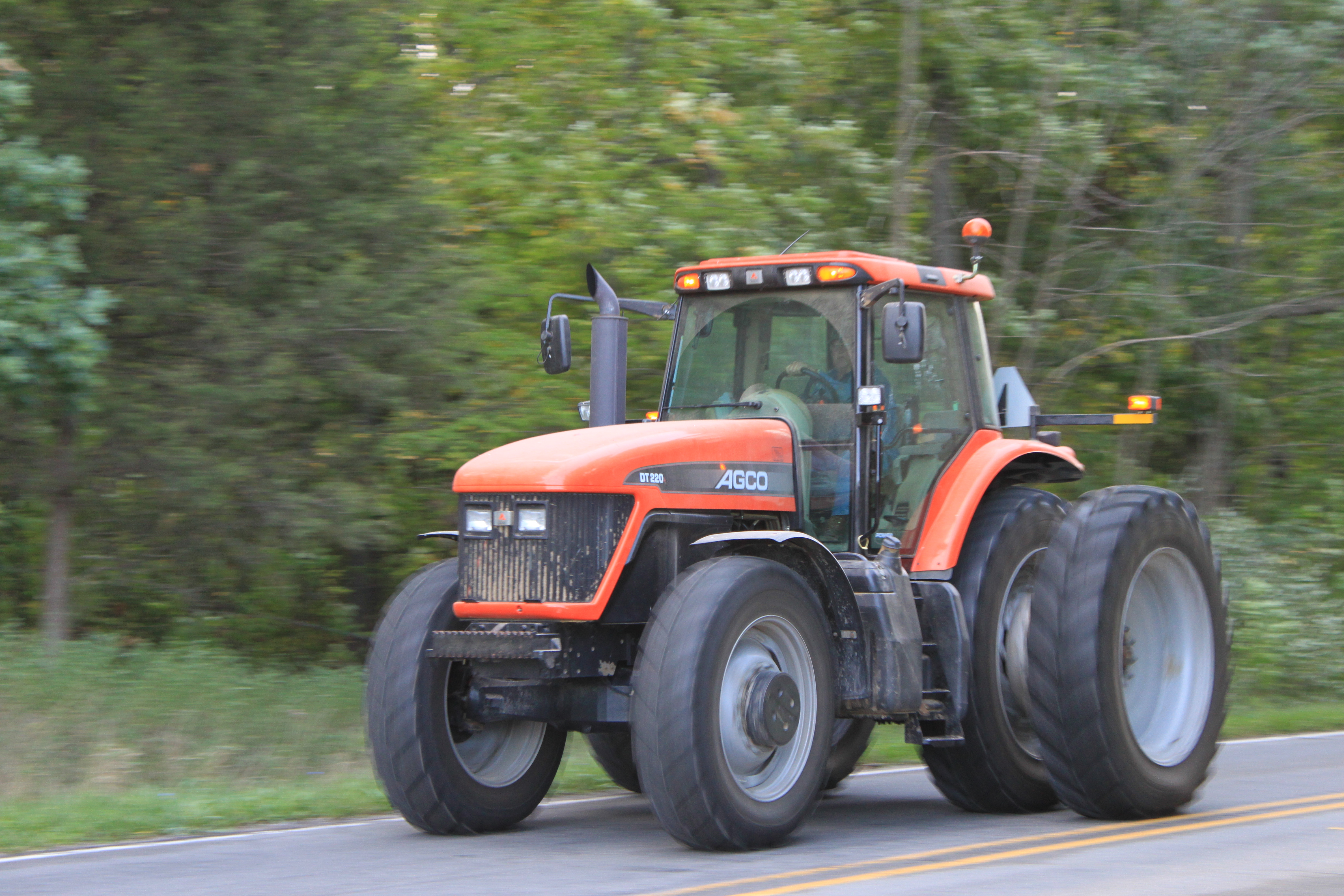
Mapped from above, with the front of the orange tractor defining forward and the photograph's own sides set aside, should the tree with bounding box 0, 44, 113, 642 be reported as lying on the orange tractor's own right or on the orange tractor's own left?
on the orange tractor's own right

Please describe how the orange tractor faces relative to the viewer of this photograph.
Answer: facing the viewer and to the left of the viewer
